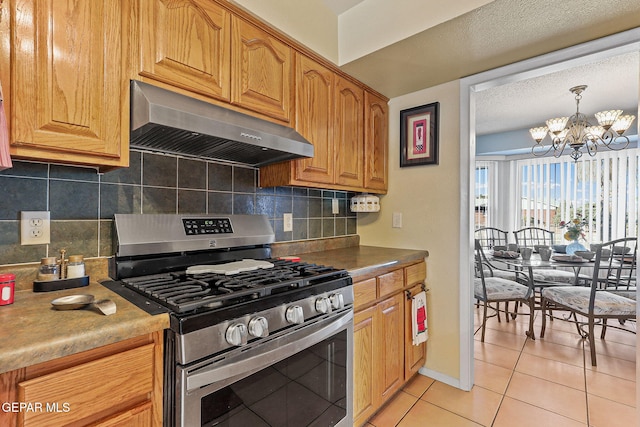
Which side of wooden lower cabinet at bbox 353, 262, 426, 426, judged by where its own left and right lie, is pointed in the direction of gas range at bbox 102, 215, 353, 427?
right

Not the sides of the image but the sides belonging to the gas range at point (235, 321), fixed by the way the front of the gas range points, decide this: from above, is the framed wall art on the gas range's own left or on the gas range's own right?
on the gas range's own left

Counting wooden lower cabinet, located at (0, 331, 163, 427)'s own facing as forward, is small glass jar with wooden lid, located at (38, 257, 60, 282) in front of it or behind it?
behind

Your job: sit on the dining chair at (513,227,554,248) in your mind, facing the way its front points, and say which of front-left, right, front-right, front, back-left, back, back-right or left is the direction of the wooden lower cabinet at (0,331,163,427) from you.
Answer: front

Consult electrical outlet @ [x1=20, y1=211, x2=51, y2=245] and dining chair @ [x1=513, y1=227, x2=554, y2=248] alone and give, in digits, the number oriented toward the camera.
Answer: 2

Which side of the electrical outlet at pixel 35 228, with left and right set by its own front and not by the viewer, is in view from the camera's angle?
front

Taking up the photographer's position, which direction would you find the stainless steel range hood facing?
facing the viewer and to the right of the viewer

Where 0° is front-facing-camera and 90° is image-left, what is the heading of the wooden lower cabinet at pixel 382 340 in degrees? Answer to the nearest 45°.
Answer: approximately 315°

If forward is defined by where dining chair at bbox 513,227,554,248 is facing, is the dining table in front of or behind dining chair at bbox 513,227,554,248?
in front

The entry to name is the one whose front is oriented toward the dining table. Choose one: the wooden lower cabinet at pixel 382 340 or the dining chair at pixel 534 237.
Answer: the dining chair

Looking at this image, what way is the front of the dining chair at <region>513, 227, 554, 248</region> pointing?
toward the camera

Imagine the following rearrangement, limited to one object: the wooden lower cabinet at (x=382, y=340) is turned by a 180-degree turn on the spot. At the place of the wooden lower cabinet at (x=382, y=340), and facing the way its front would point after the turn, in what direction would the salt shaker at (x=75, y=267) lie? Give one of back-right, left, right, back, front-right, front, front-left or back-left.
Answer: left

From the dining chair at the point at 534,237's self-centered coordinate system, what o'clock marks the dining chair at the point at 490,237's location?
the dining chair at the point at 490,237 is roughly at 3 o'clock from the dining chair at the point at 534,237.

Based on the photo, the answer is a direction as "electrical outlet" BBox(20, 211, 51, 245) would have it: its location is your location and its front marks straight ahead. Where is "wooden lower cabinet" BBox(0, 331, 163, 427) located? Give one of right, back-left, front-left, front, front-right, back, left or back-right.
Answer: front
